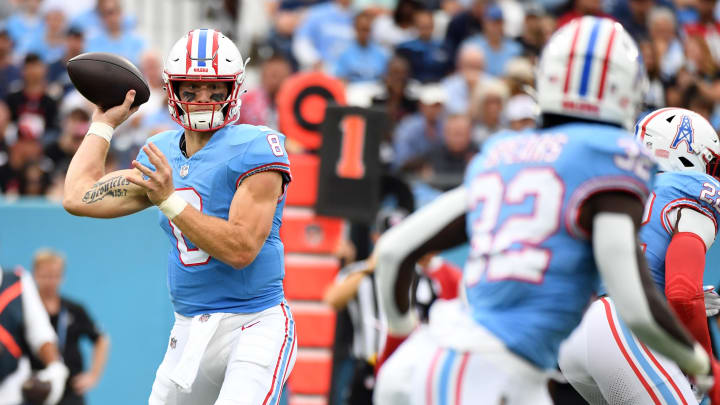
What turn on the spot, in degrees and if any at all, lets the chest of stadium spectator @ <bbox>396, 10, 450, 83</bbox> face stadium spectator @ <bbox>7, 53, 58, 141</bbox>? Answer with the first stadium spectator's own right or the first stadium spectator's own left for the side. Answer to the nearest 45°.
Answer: approximately 90° to the first stadium spectator's own right

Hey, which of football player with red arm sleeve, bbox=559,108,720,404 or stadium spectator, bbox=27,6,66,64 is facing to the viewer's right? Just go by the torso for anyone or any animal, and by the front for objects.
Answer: the football player with red arm sleeve

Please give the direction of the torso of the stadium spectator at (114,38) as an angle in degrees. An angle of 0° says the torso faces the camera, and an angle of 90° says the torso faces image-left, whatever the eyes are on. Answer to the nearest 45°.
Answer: approximately 0°

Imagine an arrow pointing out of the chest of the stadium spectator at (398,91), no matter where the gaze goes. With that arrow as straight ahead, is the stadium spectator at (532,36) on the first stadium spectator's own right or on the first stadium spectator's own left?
on the first stadium spectator's own left

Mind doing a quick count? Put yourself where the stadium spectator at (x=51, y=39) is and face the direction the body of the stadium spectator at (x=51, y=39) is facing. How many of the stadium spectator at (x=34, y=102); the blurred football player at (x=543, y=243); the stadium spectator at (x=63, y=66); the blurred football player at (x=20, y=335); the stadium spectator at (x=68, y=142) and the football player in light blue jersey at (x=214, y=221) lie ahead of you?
6

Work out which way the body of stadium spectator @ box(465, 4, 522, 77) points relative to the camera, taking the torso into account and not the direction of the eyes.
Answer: toward the camera

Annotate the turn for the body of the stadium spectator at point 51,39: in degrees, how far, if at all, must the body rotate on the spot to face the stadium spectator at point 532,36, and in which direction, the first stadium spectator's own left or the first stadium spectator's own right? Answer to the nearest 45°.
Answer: approximately 90° to the first stadium spectator's own left

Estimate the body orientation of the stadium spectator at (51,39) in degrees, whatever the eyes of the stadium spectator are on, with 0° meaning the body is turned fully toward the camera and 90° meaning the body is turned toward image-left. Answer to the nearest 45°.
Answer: approximately 0°

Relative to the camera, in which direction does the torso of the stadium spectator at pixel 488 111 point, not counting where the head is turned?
toward the camera

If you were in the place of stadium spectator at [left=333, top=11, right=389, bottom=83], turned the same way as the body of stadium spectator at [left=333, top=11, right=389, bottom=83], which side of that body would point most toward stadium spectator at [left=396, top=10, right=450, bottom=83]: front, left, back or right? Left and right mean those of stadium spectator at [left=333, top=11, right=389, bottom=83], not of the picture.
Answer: left

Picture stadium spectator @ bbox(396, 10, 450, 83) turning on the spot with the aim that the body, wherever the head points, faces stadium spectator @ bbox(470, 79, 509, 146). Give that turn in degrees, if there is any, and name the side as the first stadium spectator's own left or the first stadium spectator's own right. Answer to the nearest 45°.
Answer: approximately 45° to the first stadium spectator's own left
